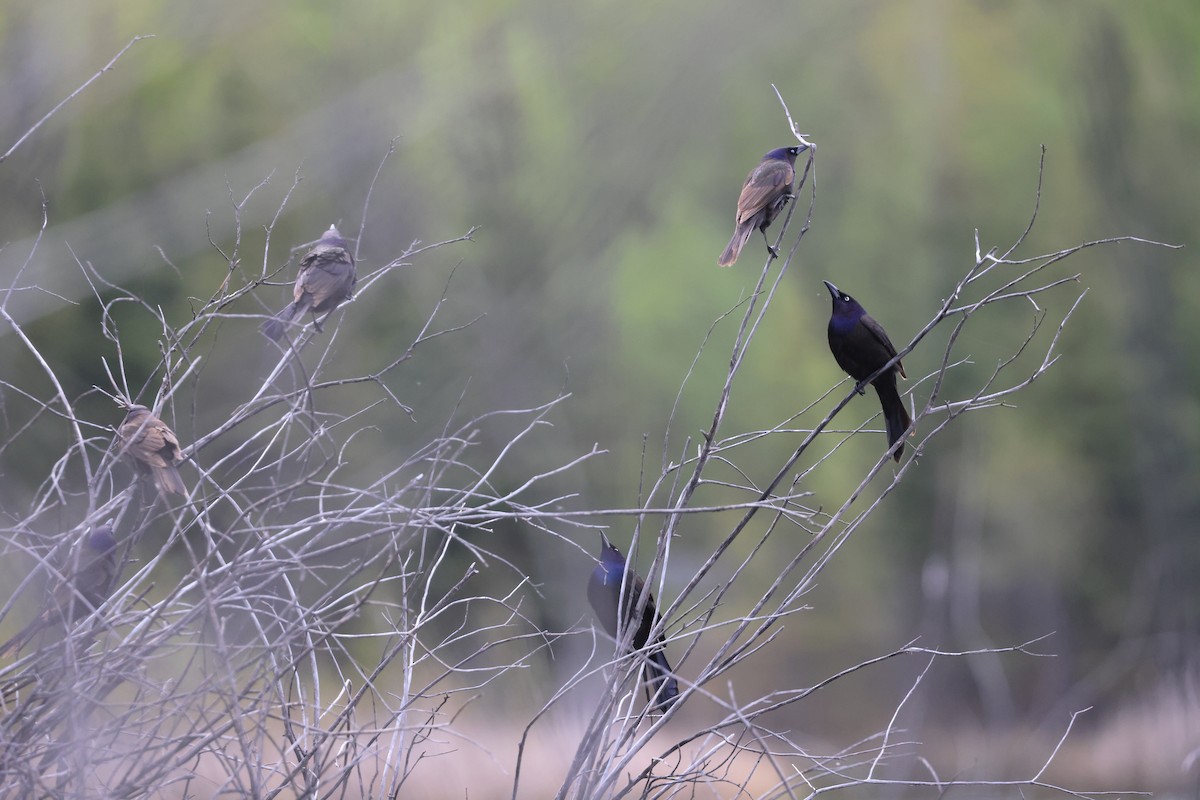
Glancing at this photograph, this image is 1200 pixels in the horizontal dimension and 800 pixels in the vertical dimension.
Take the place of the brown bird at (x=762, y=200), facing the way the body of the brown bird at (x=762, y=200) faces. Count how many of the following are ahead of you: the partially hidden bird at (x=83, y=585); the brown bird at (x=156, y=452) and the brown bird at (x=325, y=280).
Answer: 0

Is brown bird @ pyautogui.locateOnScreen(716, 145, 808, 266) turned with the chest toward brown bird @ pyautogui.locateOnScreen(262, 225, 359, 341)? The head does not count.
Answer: no

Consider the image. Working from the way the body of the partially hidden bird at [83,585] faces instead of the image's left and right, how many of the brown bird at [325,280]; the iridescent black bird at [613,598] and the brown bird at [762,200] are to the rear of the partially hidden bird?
0

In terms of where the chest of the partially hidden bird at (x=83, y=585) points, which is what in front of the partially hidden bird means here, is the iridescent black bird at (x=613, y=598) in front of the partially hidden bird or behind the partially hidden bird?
in front

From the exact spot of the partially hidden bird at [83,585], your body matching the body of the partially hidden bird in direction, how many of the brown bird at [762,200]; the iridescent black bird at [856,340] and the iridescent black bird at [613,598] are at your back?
0

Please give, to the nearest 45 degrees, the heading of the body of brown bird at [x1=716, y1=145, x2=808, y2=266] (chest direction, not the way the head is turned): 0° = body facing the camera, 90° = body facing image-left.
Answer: approximately 270°

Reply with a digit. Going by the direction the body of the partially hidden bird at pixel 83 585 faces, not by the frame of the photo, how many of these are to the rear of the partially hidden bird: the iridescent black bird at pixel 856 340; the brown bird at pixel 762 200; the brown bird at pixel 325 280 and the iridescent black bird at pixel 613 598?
0

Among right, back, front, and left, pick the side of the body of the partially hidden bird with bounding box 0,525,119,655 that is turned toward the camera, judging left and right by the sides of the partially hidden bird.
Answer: right

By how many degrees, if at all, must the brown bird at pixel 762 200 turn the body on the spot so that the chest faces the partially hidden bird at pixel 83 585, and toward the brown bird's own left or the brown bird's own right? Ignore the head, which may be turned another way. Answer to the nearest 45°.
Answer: approximately 135° to the brown bird's own left

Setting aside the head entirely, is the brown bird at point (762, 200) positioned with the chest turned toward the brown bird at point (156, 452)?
no

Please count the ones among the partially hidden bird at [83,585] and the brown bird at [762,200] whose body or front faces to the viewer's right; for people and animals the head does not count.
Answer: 2

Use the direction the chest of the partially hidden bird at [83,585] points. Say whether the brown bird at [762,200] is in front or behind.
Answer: in front
